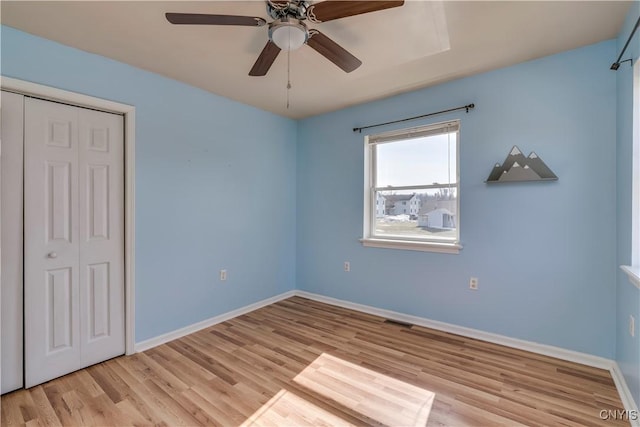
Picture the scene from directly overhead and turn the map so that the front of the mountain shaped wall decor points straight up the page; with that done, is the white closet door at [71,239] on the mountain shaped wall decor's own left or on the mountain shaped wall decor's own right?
on the mountain shaped wall decor's own right

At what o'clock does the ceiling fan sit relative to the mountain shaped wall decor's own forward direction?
The ceiling fan is roughly at 1 o'clock from the mountain shaped wall decor.

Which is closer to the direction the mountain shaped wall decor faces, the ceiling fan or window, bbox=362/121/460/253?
the ceiling fan

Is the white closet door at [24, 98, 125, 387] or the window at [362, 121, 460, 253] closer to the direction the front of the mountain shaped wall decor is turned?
the white closet door

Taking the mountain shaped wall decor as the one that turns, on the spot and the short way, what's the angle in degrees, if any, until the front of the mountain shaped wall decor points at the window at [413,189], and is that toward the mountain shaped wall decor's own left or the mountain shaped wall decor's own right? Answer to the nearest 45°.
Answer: approximately 90° to the mountain shaped wall decor's own right

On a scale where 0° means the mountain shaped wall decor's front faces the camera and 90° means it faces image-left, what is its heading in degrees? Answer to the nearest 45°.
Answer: approximately 0°
